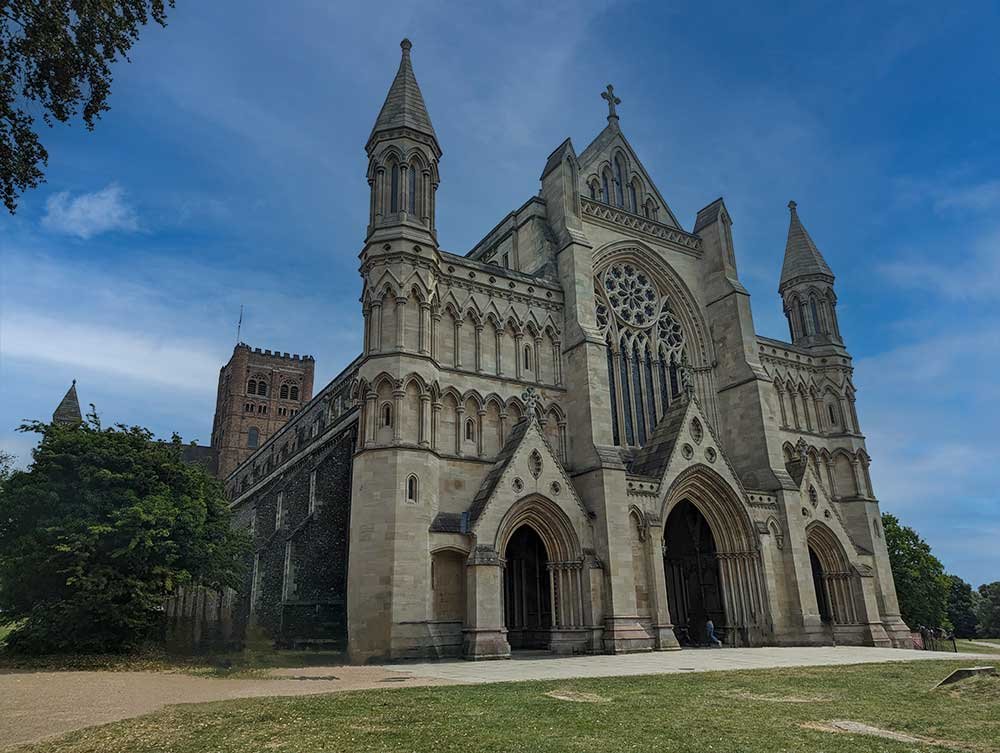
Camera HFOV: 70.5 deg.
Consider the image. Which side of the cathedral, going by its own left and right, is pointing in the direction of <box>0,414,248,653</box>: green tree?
right

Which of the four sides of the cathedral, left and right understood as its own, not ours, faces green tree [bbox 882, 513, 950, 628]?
left
